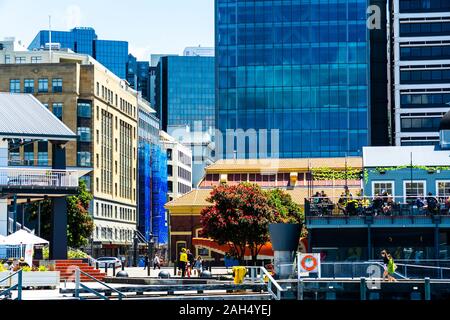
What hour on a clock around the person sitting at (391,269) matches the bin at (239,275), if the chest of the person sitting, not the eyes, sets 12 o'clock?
The bin is roughly at 12 o'clock from the person sitting.

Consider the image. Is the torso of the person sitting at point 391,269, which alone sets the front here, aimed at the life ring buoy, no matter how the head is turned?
yes

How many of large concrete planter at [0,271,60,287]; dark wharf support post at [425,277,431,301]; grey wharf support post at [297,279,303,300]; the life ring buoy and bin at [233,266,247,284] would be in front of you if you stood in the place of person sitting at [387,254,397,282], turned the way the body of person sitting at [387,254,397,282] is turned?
4

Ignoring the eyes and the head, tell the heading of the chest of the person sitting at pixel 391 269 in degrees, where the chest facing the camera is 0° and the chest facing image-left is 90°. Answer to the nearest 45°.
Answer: approximately 90°

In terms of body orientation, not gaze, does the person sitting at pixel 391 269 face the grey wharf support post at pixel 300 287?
yes

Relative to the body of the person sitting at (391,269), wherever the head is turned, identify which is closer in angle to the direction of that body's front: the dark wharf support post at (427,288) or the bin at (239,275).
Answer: the bin

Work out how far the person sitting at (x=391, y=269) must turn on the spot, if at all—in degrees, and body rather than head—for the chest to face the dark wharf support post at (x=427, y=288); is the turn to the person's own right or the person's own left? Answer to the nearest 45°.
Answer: approximately 135° to the person's own left

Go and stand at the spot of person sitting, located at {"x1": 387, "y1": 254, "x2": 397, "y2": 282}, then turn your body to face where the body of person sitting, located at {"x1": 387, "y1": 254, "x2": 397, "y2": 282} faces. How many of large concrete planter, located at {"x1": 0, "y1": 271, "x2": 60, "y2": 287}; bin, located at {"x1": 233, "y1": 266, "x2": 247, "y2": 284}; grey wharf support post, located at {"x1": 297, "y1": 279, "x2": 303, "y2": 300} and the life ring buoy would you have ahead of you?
4

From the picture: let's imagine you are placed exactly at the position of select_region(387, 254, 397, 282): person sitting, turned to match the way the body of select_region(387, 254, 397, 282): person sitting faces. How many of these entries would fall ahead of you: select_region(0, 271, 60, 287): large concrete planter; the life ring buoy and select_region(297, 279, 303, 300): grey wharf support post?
3
